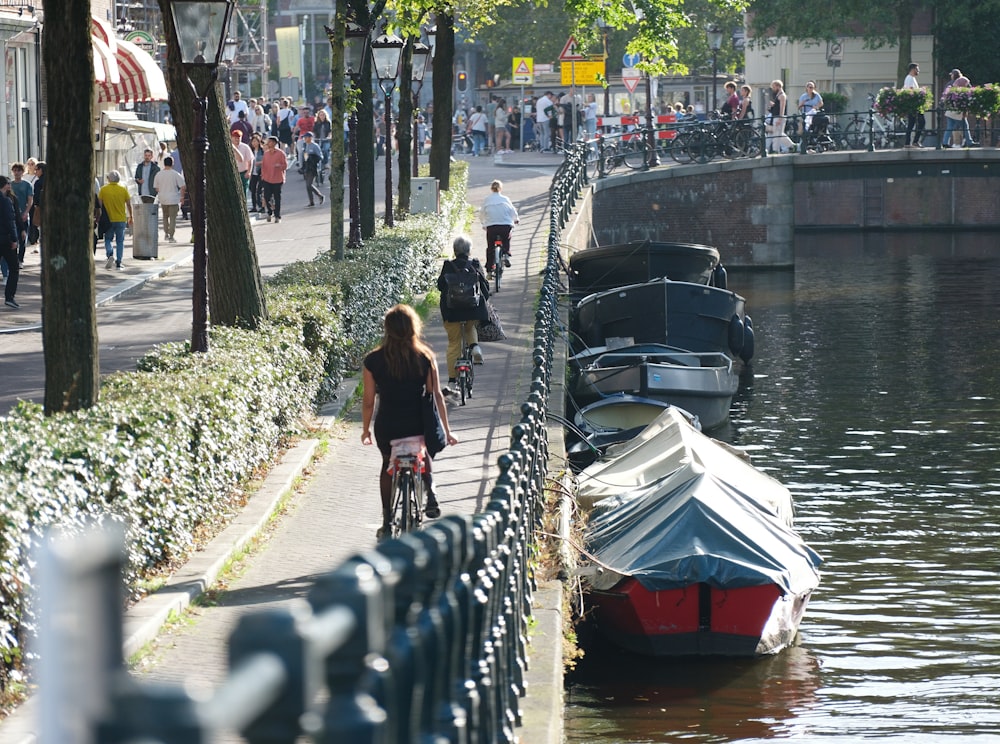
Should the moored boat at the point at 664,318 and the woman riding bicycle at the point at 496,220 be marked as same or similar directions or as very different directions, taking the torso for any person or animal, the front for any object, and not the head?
very different directions

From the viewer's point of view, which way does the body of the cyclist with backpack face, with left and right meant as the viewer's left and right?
facing away from the viewer

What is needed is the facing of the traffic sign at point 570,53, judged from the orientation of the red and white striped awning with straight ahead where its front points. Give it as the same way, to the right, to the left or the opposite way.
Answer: to the right

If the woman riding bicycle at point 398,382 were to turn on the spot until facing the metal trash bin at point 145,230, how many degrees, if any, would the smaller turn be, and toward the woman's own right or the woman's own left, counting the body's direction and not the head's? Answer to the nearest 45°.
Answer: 0° — they already face it

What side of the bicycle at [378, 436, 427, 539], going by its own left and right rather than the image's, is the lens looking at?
back

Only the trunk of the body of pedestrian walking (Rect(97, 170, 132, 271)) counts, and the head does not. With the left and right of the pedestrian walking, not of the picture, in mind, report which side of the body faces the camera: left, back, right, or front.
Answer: back

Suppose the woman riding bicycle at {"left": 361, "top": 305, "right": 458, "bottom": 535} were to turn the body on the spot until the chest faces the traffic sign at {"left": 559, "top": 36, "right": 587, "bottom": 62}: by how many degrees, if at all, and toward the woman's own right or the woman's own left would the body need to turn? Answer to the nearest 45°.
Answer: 0° — they already face it

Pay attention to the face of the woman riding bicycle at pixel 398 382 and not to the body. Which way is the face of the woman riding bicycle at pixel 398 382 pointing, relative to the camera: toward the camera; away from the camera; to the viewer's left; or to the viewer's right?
away from the camera

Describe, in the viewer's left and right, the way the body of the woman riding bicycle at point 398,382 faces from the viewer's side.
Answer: facing away from the viewer

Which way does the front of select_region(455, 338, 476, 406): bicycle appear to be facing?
away from the camera
